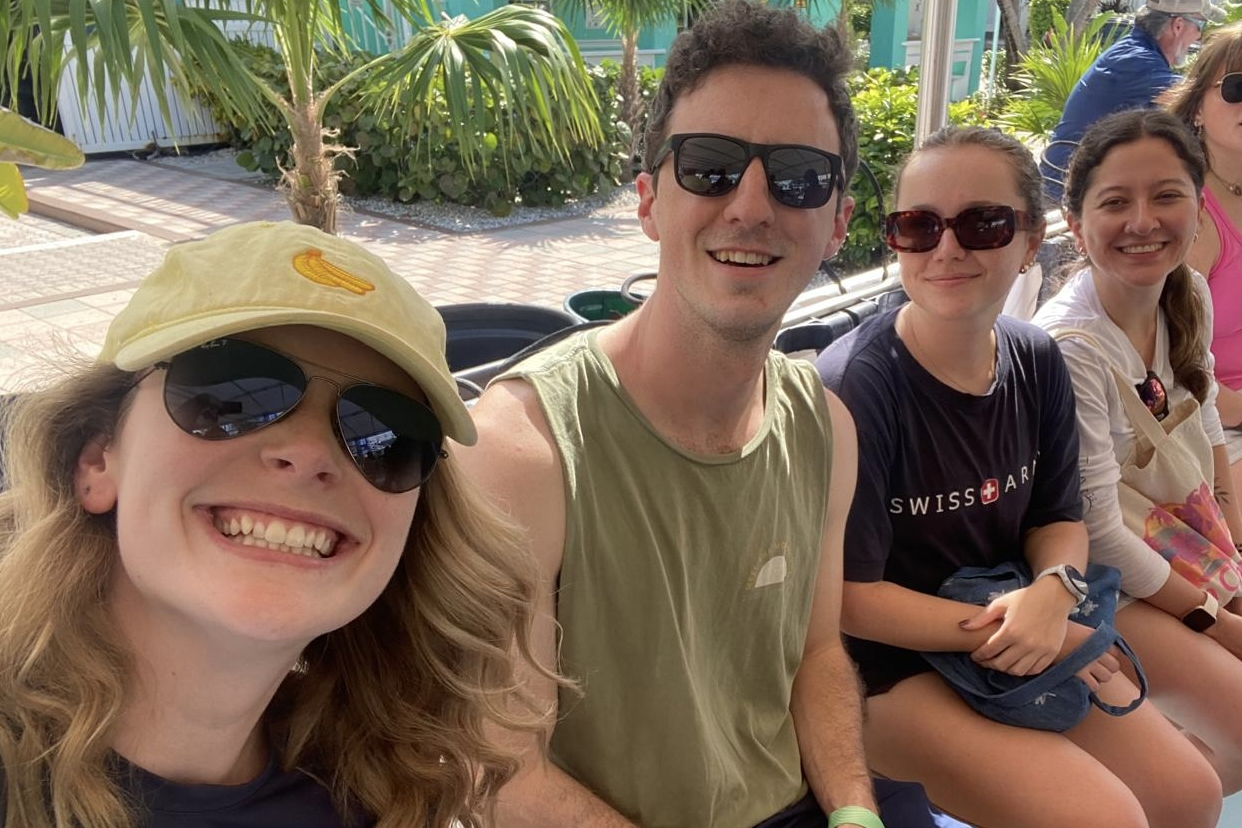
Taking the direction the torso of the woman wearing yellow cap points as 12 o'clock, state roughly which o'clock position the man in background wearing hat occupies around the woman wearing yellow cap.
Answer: The man in background wearing hat is roughly at 8 o'clock from the woman wearing yellow cap.

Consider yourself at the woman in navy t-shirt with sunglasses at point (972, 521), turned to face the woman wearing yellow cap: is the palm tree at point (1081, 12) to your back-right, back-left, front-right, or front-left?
back-right

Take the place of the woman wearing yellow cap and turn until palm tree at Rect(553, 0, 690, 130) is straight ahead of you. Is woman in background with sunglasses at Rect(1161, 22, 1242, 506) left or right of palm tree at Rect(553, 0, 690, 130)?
right

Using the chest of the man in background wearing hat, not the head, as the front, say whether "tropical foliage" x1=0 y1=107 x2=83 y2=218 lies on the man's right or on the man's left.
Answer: on the man's left

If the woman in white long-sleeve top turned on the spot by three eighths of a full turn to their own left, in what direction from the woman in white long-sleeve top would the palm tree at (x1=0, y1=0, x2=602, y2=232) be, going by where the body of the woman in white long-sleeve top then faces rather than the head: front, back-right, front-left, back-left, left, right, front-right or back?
left

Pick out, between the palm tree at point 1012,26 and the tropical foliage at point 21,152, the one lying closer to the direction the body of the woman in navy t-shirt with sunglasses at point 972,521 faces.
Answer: the tropical foliage

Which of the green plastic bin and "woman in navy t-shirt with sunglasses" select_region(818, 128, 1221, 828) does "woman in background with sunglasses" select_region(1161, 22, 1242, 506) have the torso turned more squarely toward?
the woman in navy t-shirt with sunglasses
